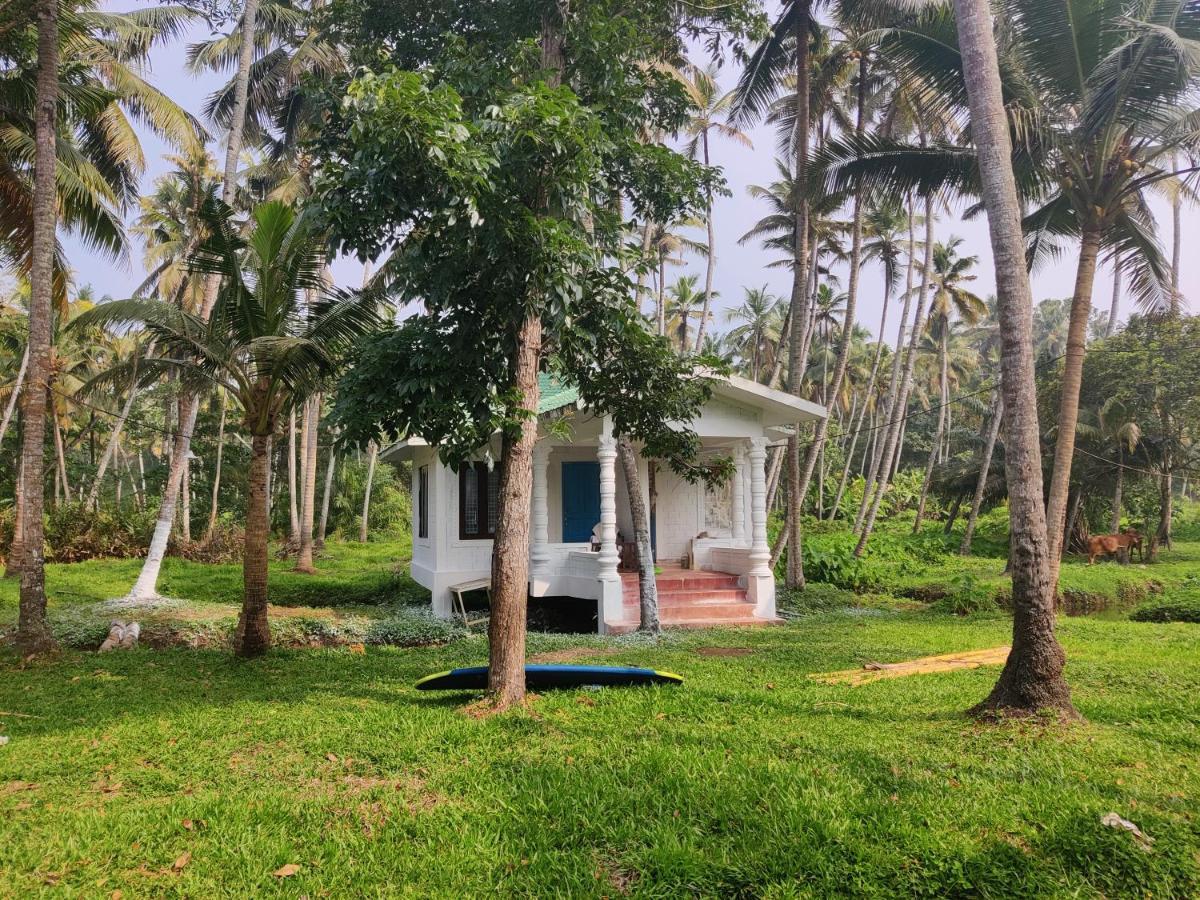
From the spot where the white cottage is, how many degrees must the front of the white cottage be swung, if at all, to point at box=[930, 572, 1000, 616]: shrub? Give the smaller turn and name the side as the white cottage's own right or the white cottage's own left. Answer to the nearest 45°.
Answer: approximately 90° to the white cottage's own left

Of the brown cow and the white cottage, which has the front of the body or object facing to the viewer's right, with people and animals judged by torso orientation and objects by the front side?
the brown cow

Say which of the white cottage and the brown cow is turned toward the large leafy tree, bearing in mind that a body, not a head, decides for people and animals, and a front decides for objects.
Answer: the white cottage

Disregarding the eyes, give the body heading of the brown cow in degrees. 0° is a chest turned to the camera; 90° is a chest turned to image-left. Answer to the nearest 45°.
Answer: approximately 270°

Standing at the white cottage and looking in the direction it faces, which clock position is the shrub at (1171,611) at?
The shrub is roughly at 9 o'clock from the white cottage.

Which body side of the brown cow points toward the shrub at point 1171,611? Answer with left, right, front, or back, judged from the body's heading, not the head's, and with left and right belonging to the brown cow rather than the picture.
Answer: right

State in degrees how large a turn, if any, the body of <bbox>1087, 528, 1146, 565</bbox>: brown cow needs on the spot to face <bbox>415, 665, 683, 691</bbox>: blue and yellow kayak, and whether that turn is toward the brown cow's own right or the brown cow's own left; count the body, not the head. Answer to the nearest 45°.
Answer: approximately 90° to the brown cow's own right

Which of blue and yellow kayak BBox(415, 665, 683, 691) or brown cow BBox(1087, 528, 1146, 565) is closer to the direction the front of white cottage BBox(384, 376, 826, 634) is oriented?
the blue and yellow kayak

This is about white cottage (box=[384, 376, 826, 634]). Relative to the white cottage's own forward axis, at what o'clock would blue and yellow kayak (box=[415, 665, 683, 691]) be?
The blue and yellow kayak is roughly at 12 o'clock from the white cottage.

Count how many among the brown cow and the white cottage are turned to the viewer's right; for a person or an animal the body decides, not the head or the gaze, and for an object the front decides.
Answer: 1
